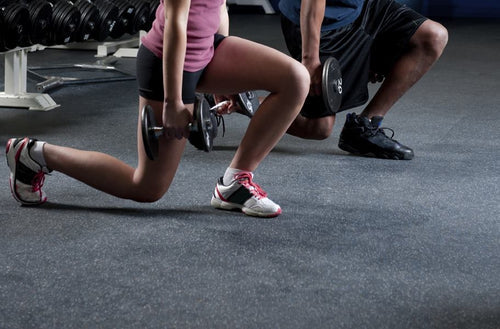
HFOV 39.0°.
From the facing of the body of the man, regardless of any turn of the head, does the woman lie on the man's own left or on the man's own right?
on the man's own right

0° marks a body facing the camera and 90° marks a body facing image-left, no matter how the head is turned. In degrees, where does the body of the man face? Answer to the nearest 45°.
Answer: approximately 315°
